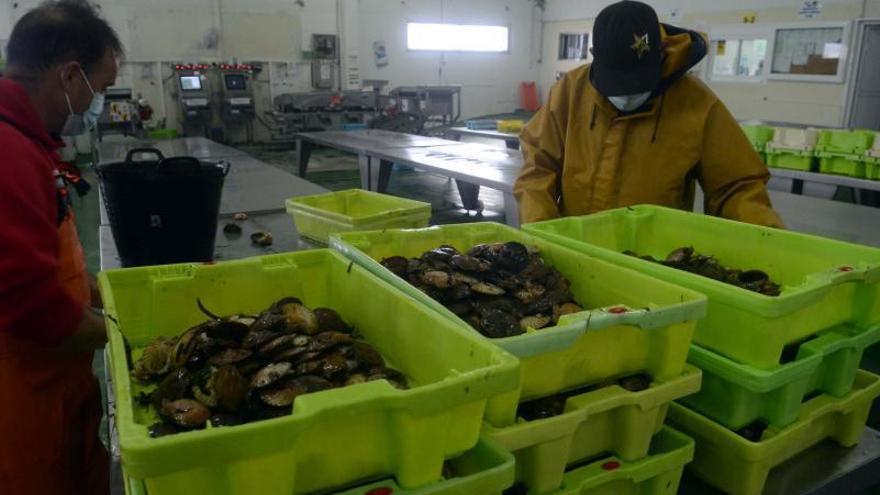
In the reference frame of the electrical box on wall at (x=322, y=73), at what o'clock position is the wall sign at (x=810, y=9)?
The wall sign is roughly at 10 o'clock from the electrical box on wall.

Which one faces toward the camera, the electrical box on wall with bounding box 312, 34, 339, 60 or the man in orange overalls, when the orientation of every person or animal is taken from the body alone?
the electrical box on wall

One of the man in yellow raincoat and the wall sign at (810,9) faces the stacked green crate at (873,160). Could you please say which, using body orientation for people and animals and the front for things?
the wall sign

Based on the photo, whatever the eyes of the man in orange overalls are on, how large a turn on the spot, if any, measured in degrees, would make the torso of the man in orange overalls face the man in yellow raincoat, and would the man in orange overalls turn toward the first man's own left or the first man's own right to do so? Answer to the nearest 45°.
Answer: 0° — they already face them

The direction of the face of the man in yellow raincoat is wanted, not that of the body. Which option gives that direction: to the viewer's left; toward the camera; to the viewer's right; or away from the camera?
toward the camera

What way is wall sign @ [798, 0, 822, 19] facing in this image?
toward the camera

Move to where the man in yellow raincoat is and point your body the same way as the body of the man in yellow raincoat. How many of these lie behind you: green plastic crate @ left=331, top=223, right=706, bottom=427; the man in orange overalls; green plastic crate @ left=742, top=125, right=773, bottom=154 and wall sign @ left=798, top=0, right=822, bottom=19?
2

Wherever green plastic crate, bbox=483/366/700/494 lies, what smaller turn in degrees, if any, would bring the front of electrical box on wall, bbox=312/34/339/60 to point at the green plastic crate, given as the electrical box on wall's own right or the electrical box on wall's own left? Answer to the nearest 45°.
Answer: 0° — it already faces it

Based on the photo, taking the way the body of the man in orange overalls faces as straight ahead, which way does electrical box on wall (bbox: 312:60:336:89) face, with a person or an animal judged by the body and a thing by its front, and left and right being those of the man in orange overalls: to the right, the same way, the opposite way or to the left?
to the right

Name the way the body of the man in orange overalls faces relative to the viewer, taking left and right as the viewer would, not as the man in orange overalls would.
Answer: facing to the right of the viewer

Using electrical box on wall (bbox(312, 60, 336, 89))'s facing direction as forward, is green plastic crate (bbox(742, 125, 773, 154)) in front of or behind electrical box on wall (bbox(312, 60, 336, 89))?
in front

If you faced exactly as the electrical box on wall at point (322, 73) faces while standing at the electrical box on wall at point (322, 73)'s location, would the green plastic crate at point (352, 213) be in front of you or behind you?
in front

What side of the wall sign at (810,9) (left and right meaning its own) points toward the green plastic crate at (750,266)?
front

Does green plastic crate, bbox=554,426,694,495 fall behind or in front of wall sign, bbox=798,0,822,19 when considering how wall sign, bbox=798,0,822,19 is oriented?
in front

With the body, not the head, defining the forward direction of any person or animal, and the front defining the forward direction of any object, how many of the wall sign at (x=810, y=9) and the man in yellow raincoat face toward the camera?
2

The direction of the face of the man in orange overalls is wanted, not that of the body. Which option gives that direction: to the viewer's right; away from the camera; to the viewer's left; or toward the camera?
to the viewer's right

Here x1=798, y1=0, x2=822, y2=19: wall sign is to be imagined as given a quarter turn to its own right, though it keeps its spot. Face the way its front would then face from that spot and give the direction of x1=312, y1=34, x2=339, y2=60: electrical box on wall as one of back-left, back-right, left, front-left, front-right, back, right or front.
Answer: front

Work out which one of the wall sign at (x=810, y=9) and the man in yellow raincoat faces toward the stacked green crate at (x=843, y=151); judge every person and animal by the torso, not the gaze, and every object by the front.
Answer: the wall sign

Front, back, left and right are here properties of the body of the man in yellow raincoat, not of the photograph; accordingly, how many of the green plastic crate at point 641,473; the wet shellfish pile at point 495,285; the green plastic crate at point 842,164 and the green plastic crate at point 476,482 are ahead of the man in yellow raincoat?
3

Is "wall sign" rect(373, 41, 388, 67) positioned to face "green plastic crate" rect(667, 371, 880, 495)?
yes
